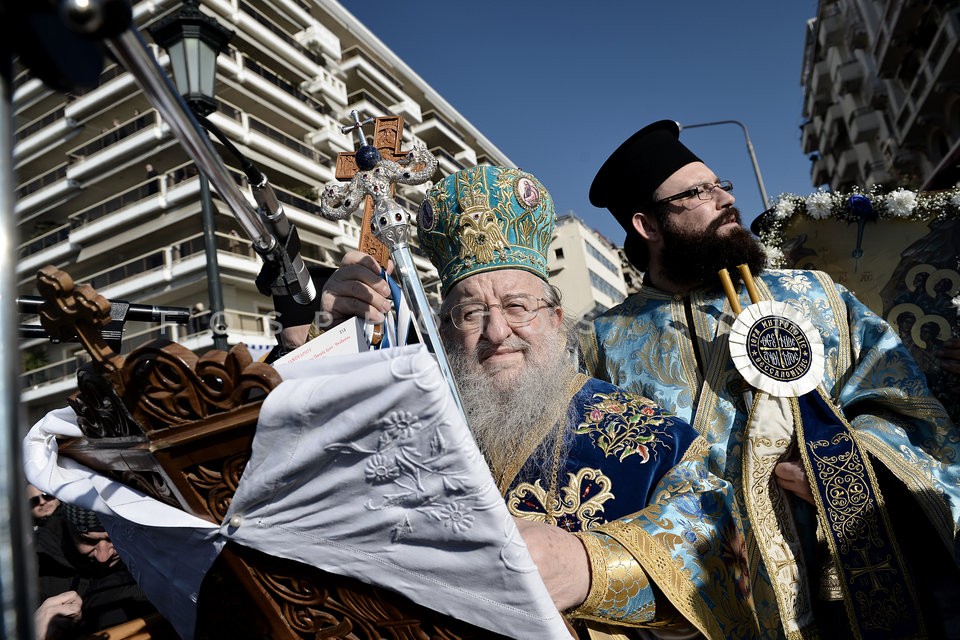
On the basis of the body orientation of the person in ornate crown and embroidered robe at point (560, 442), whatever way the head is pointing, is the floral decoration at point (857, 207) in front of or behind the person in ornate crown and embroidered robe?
behind

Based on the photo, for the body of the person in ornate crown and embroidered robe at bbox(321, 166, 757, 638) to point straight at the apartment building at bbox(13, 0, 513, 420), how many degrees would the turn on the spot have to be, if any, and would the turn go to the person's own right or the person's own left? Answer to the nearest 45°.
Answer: approximately 90° to the person's own right

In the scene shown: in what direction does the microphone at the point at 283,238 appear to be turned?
to the viewer's right

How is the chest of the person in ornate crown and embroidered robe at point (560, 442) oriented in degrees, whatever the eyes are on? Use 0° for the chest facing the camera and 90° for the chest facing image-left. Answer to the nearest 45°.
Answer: approximately 45°

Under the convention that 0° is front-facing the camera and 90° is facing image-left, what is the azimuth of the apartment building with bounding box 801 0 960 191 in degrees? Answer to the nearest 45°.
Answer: approximately 45°

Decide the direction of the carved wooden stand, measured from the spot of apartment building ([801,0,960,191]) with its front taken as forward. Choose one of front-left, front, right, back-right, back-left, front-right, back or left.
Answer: front-left

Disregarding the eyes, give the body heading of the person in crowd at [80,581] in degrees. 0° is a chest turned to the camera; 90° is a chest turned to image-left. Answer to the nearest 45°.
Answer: approximately 315°

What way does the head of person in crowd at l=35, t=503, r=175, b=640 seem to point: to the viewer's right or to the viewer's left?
to the viewer's right
